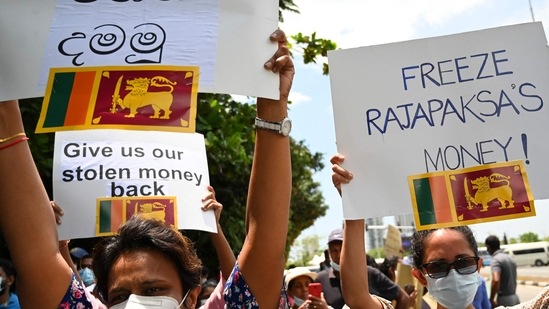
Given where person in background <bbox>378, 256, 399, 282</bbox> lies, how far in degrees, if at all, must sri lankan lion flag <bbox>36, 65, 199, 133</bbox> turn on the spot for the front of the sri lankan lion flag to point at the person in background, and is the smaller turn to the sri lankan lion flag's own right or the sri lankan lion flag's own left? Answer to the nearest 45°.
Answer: approximately 135° to the sri lankan lion flag's own left

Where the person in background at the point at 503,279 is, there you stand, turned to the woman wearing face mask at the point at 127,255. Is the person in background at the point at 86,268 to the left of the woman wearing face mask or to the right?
right

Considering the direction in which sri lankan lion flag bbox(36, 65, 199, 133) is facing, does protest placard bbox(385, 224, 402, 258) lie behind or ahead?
behind

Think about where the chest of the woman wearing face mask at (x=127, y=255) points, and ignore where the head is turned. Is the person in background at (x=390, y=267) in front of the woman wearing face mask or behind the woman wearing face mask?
behind

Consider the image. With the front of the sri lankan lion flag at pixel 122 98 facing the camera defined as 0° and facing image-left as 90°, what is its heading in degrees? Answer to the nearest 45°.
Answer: approximately 0°

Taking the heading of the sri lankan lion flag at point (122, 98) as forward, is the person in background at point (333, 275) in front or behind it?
behind

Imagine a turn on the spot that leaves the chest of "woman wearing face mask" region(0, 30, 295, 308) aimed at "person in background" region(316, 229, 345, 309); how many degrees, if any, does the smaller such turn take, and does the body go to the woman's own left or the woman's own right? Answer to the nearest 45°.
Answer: approximately 135° to the woman's own left

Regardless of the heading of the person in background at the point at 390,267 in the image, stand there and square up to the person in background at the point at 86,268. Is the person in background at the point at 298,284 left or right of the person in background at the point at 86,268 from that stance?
left

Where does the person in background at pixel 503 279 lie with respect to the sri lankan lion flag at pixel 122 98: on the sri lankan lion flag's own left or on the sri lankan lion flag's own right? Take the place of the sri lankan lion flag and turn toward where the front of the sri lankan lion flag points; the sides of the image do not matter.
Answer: on the sri lankan lion flag's own left

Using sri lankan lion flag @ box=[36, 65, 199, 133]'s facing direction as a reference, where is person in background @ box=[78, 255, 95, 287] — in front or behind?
behind
